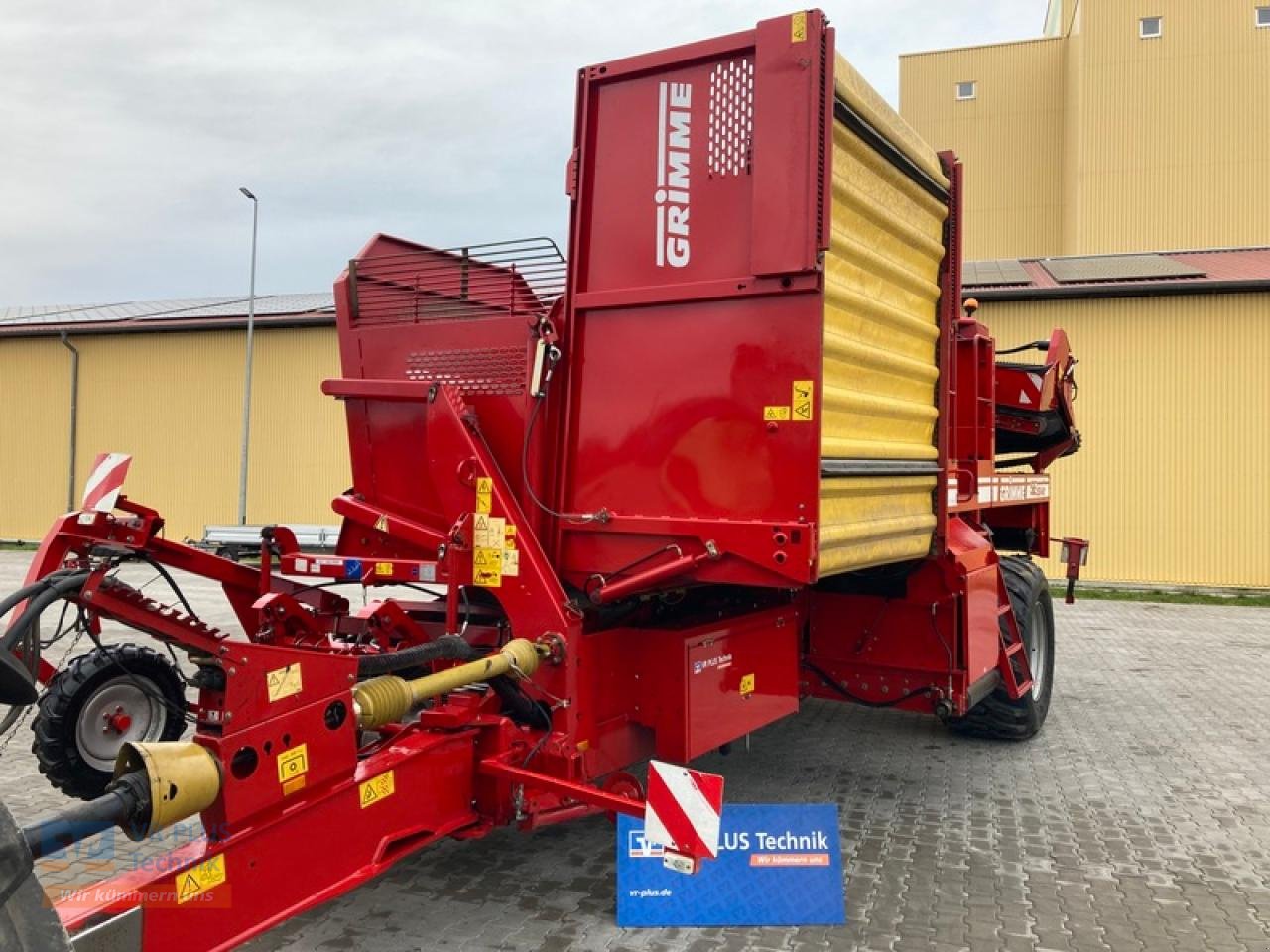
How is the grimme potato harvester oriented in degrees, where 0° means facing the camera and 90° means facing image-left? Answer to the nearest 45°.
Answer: approximately 45°

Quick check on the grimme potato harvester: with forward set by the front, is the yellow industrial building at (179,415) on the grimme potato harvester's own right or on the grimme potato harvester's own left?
on the grimme potato harvester's own right

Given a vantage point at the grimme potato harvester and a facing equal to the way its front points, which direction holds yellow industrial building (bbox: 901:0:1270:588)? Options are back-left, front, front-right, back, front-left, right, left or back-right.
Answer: back
